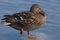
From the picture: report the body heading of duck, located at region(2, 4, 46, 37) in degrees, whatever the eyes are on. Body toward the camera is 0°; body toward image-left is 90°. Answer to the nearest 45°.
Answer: approximately 270°
